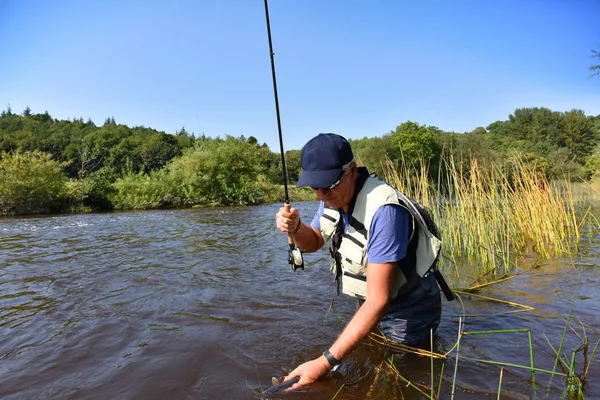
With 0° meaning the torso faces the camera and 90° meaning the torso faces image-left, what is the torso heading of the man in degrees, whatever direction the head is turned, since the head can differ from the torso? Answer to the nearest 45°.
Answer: approximately 45°

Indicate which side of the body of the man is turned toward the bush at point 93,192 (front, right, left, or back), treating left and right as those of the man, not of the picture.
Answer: right

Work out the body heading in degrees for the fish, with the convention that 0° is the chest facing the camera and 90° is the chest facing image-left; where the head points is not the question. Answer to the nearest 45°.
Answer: approximately 90°

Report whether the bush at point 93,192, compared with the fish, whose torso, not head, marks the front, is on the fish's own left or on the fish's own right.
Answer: on the fish's own right
